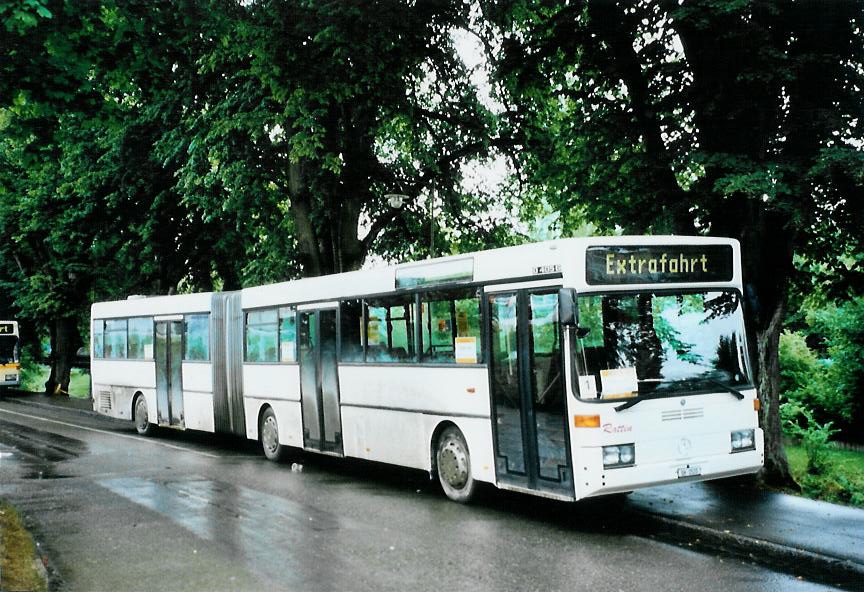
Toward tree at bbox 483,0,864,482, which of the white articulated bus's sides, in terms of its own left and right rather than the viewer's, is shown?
front

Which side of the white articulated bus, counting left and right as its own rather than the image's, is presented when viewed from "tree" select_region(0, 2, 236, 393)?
back

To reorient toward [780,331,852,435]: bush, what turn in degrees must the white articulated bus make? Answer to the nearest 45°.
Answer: approximately 90° to its left

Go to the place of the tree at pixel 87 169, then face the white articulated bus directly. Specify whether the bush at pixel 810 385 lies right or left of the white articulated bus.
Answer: left

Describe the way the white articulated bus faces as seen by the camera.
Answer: facing the viewer and to the right of the viewer
